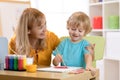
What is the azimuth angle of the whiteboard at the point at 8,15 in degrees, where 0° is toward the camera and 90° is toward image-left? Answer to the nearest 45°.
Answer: approximately 0°

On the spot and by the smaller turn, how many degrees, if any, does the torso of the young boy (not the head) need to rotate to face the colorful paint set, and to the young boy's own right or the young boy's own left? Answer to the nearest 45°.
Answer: approximately 45° to the young boy's own right

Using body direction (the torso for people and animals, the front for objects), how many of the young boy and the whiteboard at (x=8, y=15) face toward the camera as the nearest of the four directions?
2

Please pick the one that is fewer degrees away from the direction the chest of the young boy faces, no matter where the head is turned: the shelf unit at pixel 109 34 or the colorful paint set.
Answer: the colorful paint set

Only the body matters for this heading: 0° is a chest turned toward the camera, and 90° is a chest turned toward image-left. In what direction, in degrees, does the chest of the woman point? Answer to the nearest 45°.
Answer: approximately 315°

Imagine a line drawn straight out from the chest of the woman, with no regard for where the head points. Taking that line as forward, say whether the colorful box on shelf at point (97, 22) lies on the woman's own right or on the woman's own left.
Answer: on the woman's own left

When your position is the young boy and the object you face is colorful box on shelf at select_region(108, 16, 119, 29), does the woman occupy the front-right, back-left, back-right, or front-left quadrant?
back-left
